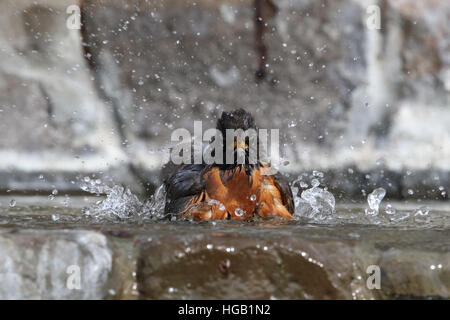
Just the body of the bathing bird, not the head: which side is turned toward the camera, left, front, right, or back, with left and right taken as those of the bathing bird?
front
